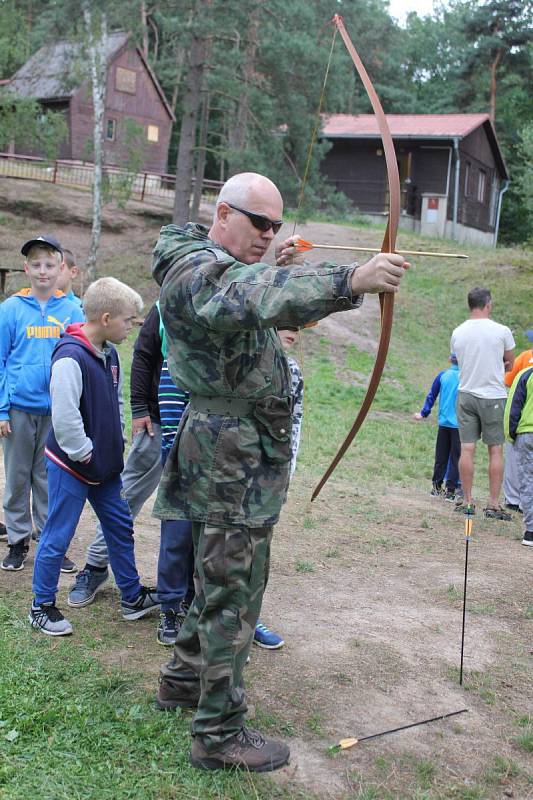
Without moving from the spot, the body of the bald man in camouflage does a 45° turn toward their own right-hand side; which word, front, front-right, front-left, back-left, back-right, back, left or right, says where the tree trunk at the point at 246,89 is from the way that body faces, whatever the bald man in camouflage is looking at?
back-left

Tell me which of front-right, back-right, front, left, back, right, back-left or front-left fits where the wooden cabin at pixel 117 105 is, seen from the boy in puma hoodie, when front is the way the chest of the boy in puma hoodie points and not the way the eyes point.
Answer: back

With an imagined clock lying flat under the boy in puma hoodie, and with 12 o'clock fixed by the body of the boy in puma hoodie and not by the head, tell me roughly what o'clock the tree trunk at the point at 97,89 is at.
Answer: The tree trunk is roughly at 6 o'clock from the boy in puma hoodie.

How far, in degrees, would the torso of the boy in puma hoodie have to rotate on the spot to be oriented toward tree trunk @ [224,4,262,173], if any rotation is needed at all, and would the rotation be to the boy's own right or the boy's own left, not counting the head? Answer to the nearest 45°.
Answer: approximately 180°

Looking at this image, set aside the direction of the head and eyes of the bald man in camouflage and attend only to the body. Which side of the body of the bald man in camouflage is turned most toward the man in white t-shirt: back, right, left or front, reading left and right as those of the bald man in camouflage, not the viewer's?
left

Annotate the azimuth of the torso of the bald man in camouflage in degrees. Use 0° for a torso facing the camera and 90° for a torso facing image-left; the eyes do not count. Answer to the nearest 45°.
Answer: approximately 270°

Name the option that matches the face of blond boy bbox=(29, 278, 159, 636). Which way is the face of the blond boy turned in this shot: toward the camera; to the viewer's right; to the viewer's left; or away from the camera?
to the viewer's right

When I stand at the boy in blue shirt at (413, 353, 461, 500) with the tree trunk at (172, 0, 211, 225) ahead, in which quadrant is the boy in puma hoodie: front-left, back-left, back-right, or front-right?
back-left
